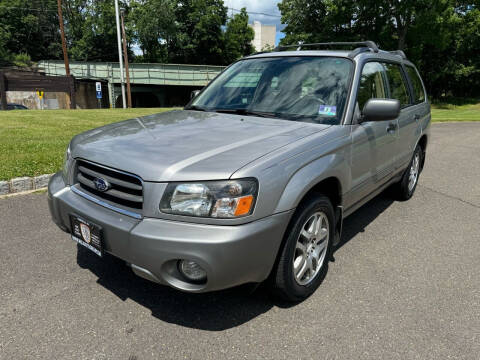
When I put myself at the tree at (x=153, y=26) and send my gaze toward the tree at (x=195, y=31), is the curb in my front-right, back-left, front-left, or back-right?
back-right

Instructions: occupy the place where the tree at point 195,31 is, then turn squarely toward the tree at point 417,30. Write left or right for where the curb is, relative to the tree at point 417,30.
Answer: right

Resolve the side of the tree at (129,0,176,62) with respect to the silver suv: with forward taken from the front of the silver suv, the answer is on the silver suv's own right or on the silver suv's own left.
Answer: on the silver suv's own right

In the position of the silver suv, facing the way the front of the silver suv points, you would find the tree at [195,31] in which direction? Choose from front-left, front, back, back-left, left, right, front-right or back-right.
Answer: back-right

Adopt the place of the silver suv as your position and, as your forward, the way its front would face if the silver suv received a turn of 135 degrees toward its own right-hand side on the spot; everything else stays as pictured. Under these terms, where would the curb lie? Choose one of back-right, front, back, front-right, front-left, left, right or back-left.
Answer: front-left

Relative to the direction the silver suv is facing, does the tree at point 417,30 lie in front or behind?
behind

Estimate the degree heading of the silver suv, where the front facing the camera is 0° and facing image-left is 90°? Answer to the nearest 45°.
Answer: approximately 45°

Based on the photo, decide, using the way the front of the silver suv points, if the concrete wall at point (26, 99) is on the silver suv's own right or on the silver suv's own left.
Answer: on the silver suv's own right

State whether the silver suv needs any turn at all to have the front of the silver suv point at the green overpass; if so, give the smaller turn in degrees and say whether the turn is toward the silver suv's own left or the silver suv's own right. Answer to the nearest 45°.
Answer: approximately 135° to the silver suv's own right
